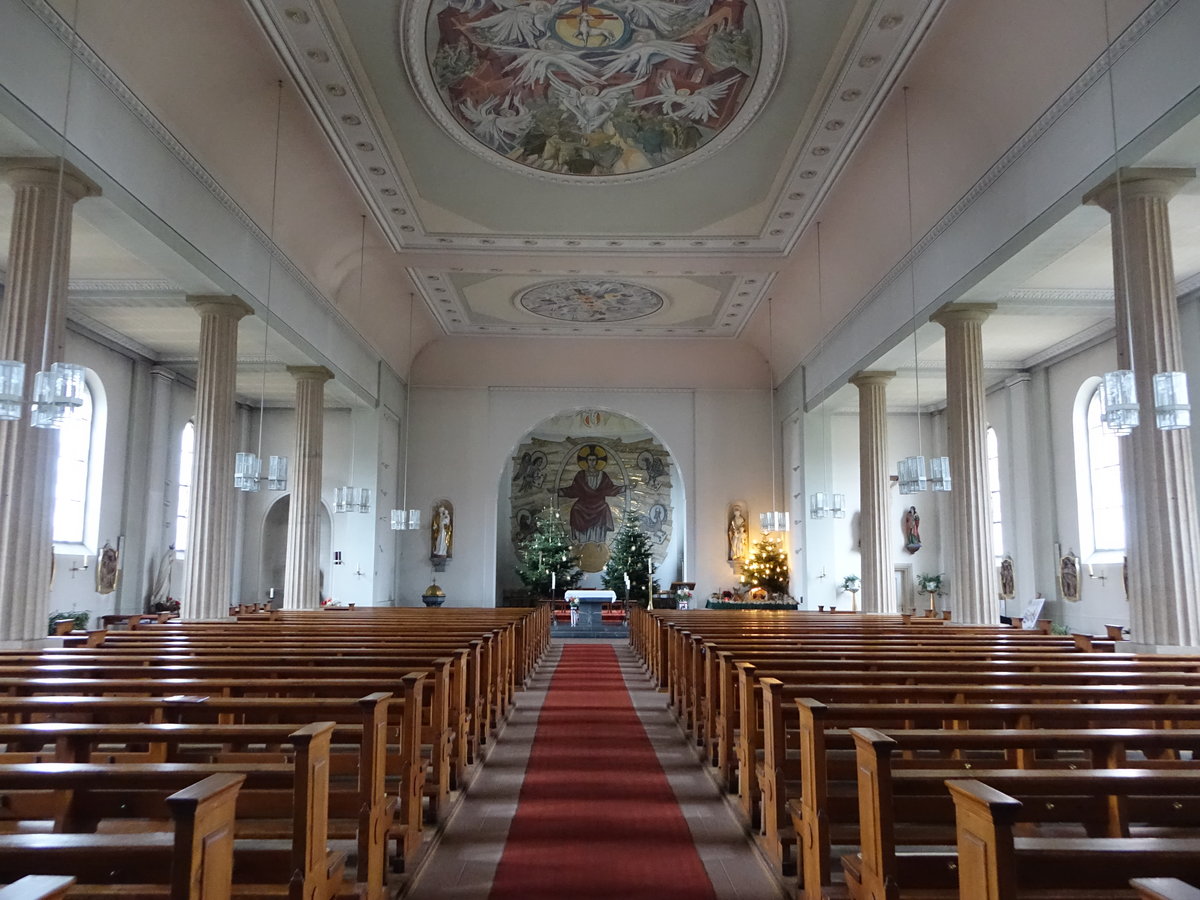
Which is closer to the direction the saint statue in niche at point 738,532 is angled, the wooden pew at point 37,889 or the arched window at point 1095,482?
the wooden pew

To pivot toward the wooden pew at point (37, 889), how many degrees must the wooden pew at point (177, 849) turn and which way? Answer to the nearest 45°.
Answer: approximately 135° to its left

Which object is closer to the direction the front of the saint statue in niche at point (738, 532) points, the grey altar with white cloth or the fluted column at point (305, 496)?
the fluted column

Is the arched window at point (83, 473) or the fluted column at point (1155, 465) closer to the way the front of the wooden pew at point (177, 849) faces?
the arched window

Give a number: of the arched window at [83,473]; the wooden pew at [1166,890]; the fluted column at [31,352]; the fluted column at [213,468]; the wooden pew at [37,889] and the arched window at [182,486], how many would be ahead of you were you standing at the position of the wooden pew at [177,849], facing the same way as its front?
4

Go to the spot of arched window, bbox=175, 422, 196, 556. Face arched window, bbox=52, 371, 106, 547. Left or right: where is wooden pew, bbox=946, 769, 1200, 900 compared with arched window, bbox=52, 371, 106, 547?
left

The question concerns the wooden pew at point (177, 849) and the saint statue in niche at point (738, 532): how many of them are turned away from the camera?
1

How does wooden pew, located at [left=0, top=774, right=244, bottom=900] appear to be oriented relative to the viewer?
away from the camera

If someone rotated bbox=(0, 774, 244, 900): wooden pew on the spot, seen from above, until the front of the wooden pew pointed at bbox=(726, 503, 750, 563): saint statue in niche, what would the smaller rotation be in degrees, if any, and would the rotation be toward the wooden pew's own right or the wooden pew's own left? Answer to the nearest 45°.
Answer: approximately 45° to the wooden pew's own right

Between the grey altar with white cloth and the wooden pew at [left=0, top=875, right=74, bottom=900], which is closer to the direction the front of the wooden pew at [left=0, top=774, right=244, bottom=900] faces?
the grey altar with white cloth

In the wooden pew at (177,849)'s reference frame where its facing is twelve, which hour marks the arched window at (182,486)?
The arched window is roughly at 12 o'clock from the wooden pew.

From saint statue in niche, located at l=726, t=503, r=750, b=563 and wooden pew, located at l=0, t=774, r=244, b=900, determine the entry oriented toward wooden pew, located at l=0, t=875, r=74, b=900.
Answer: the saint statue in niche
